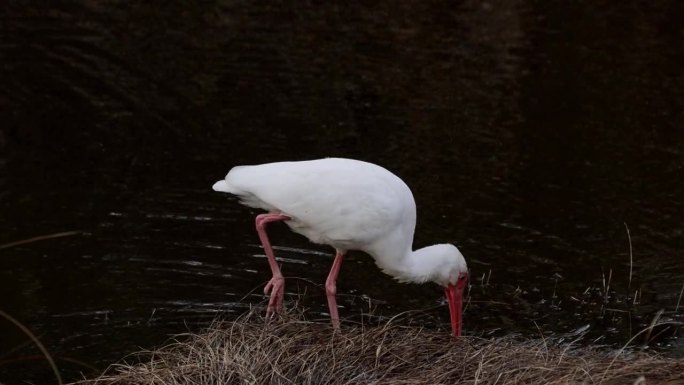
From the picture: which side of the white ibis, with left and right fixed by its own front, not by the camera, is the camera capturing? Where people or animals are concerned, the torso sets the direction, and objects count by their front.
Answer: right
